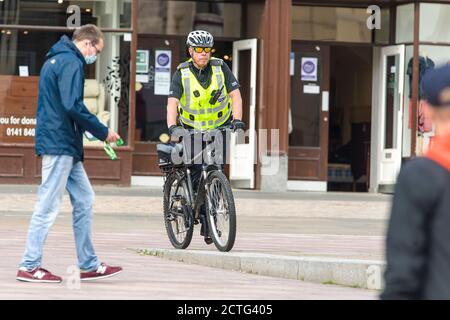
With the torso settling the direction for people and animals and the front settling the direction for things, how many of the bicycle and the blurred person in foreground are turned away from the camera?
1

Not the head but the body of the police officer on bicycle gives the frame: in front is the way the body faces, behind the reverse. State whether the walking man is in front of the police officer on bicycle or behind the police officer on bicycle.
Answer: in front

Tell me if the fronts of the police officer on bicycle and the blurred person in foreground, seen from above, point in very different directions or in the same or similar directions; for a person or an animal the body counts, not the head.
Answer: very different directions

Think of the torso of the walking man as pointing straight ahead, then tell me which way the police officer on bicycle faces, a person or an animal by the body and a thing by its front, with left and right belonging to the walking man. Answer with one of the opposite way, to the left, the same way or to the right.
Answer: to the right

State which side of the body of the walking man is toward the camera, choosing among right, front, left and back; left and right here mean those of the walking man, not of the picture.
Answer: right

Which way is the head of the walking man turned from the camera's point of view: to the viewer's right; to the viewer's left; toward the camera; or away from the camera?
to the viewer's right

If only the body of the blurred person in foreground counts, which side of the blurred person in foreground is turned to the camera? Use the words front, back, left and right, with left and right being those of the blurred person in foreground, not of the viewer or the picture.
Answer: back
